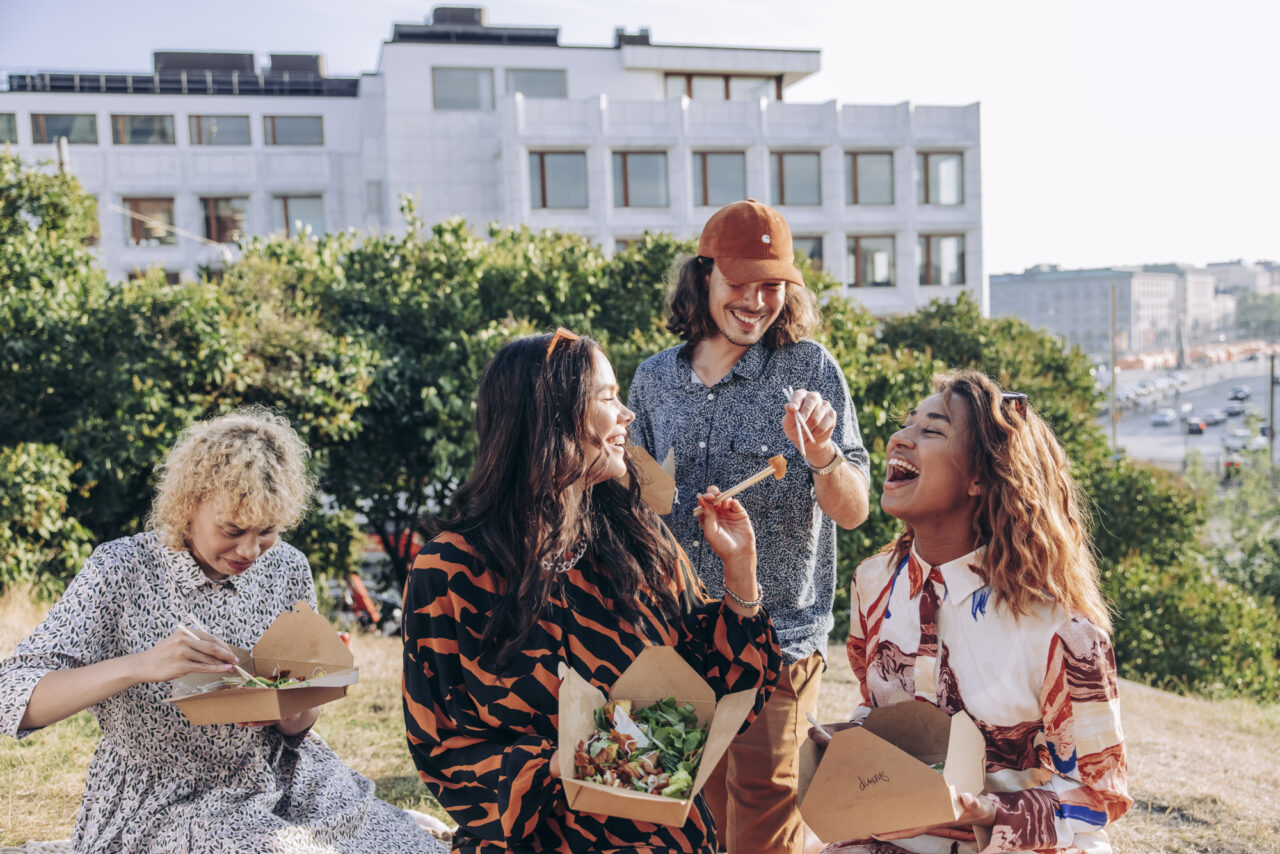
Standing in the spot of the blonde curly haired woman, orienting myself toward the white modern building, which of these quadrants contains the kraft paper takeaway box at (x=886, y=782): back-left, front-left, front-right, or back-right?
back-right

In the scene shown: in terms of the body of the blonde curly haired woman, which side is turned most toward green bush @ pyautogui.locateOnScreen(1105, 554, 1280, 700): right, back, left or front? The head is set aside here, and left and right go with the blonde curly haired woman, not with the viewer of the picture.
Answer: left

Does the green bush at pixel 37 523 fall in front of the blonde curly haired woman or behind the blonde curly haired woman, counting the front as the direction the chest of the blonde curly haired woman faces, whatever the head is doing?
behind

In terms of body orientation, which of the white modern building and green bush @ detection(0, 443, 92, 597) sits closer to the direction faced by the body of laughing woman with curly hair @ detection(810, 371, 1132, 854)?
the green bush

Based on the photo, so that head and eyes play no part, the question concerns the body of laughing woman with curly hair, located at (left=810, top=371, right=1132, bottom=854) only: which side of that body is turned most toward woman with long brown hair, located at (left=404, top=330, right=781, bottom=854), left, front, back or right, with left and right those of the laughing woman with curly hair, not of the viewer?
front

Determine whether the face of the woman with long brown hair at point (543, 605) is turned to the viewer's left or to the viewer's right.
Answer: to the viewer's right

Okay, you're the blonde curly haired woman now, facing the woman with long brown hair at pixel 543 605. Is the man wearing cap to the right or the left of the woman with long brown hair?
left

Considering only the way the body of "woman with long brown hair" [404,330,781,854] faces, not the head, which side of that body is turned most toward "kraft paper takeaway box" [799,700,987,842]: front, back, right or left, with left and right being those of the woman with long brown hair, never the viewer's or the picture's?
front

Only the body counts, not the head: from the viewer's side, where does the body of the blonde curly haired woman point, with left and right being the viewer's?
facing the viewer and to the right of the viewer

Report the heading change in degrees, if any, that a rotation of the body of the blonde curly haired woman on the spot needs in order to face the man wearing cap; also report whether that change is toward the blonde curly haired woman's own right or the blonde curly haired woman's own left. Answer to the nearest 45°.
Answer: approximately 45° to the blonde curly haired woman's own left

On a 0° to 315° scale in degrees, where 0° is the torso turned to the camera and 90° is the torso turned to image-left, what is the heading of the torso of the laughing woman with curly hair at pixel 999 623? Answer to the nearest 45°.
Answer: approximately 45°

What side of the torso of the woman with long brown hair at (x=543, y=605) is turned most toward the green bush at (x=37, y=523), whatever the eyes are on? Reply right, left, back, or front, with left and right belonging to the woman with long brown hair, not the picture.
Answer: back

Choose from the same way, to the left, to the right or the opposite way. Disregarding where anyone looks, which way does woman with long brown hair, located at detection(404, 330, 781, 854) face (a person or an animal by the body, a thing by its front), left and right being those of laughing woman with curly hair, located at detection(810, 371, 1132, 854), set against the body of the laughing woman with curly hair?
to the left
